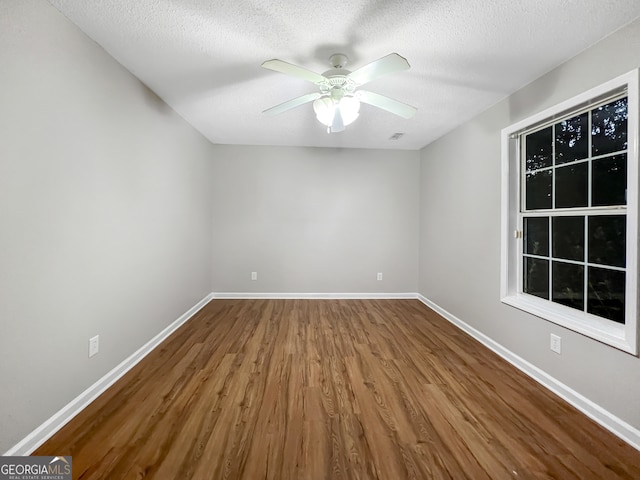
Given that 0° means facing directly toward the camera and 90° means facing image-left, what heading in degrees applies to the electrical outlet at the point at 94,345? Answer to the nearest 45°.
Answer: approximately 315°

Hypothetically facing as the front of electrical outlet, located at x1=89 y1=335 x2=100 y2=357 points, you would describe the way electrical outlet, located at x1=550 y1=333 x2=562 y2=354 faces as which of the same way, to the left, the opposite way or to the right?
the opposite way

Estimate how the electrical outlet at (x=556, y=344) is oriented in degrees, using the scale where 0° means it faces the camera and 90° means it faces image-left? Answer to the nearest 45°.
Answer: approximately 45°

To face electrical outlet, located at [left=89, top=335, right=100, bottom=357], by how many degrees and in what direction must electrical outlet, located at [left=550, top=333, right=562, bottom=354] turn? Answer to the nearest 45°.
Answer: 0° — it already faces it
